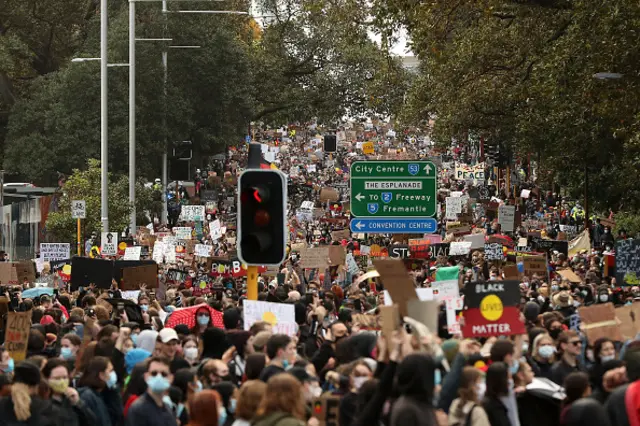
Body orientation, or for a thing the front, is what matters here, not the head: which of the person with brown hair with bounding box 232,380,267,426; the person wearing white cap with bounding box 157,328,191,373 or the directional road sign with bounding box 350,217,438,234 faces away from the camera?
the person with brown hair

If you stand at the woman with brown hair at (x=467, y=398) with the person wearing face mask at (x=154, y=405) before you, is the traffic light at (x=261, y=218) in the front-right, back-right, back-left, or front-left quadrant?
front-right

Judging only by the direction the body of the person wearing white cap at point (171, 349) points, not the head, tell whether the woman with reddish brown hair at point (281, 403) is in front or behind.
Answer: in front

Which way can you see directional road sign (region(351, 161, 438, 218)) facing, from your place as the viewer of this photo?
facing the viewer

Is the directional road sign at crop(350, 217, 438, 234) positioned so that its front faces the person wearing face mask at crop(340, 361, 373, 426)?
yes

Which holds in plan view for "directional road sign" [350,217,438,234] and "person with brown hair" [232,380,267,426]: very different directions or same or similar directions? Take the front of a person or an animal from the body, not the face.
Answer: very different directions

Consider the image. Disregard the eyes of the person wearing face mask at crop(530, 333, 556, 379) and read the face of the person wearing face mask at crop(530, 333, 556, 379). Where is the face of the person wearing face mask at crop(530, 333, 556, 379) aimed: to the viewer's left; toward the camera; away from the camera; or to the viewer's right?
toward the camera

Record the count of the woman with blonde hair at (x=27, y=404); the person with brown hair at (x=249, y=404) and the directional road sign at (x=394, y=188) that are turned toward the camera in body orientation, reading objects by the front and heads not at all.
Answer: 1

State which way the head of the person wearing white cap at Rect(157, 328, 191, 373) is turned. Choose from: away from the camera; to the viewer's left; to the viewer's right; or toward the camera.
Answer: toward the camera

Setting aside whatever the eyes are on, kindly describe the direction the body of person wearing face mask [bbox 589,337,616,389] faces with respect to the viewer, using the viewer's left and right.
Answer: facing the viewer and to the right of the viewer

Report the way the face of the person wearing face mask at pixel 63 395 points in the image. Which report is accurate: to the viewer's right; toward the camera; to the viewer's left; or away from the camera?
toward the camera

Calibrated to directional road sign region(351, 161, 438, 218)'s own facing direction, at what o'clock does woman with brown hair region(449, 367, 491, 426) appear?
The woman with brown hair is roughly at 12 o'clock from the directional road sign.

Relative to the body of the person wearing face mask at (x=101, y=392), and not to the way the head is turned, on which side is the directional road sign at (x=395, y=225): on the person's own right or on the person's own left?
on the person's own left

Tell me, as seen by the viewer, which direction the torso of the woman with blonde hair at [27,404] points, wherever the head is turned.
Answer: away from the camera

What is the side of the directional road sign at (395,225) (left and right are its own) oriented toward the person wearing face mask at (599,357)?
front

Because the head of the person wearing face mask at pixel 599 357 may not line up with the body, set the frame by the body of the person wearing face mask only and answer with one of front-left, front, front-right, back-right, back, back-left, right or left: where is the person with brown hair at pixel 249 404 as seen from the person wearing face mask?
right

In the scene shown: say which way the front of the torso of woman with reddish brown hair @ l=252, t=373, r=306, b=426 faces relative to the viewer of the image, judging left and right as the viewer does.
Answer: facing away from the viewer

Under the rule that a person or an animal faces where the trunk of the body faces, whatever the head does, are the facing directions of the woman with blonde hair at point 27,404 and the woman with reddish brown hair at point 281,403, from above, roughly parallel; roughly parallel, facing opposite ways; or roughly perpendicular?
roughly parallel

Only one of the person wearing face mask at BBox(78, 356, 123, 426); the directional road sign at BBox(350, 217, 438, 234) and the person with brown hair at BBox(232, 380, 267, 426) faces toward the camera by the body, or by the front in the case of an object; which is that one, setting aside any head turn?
the directional road sign
